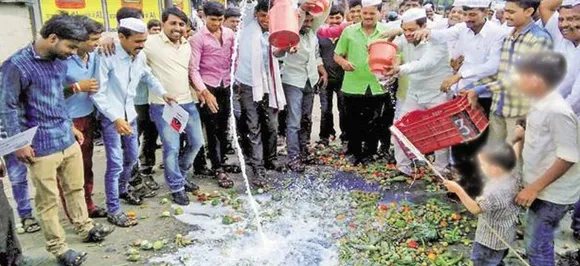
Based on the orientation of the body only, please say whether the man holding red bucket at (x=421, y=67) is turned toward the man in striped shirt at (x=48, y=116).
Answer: yes

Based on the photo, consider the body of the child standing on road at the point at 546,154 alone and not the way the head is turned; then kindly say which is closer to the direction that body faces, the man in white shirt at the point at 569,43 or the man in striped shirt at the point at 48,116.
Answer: the man in striped shirt

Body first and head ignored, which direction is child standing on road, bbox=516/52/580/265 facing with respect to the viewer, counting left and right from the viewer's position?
facing to the left of the viewer

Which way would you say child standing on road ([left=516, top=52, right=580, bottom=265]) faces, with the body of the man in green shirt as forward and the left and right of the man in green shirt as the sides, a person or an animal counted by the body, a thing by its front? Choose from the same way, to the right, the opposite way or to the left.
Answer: to the right

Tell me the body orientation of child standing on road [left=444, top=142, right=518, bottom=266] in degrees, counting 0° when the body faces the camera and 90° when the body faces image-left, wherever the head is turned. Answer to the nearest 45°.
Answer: approximately 135°

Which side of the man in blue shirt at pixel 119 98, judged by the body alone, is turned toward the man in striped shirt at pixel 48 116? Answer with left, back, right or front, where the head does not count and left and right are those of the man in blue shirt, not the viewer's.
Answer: right

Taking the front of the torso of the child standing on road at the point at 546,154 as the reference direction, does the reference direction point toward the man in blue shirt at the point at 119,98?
yes

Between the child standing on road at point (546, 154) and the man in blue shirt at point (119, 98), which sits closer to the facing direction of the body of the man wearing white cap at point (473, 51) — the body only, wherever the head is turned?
the man in blue shirt

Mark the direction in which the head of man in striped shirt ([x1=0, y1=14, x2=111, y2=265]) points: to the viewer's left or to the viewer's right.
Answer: to the viewer's right
